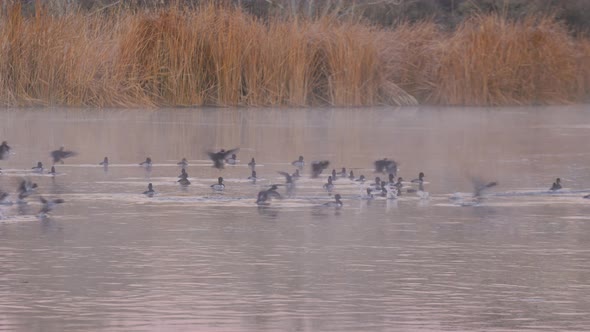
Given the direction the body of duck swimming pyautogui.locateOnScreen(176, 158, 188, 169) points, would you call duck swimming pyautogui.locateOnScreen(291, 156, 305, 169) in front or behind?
in front

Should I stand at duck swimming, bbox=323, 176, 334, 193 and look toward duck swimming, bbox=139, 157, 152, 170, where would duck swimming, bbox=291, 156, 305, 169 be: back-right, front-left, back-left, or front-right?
front-right

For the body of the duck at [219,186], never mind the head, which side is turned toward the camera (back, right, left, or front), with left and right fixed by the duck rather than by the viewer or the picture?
right

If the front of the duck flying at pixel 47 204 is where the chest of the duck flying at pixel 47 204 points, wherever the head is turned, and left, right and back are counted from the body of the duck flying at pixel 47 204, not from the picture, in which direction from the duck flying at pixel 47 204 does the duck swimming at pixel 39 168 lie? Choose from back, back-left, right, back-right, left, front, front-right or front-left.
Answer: left

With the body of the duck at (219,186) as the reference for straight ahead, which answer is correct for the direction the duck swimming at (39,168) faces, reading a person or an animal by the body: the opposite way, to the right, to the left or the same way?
the same way

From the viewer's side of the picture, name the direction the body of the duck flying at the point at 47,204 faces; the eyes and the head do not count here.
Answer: to the viewer's right

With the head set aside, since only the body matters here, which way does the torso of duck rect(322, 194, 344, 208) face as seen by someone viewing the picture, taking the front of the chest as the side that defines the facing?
to the viewer's right

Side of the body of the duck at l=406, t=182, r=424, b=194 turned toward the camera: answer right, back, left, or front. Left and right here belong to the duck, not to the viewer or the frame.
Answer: right

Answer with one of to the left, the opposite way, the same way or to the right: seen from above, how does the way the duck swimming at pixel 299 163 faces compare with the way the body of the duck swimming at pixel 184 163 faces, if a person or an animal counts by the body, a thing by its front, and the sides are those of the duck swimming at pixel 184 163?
the same way

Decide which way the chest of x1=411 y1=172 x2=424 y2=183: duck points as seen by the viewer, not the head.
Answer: to the viewer's right
